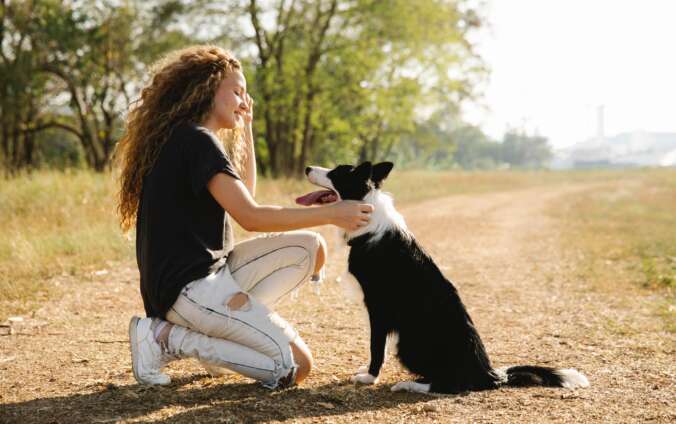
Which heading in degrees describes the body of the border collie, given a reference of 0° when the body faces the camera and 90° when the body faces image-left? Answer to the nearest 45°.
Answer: approximately 90°

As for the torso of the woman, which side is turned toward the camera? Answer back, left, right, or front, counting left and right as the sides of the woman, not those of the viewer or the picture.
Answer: right

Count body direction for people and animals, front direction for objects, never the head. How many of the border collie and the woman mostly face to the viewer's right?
1

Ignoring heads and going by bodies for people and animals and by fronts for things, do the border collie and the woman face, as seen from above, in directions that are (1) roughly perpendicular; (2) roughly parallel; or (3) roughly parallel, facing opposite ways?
roughly parallel, facing opposite ways

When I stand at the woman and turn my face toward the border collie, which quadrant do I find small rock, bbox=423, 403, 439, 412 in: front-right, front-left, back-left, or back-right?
front-right

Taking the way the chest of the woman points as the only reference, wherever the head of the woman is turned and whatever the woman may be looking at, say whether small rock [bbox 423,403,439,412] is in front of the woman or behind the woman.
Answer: in front

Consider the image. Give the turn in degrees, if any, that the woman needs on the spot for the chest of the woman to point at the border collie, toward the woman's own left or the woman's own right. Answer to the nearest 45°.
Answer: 0° — they already face it

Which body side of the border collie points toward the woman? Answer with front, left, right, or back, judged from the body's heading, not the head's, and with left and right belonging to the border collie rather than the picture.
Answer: front

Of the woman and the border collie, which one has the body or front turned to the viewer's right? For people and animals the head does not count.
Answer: the woman

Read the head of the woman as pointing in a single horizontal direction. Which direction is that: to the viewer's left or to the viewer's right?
to the viewer's right
